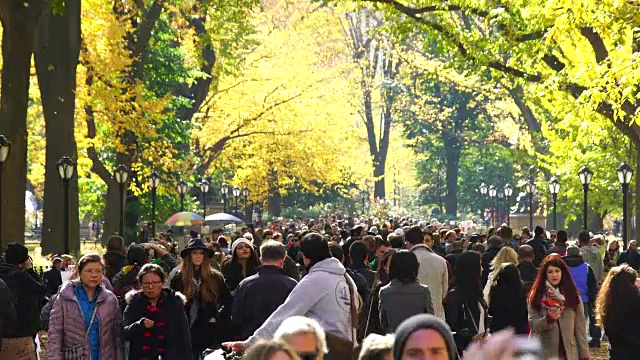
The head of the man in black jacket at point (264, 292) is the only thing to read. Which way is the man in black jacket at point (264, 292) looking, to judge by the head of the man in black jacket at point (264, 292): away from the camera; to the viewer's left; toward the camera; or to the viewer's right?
away from the camera

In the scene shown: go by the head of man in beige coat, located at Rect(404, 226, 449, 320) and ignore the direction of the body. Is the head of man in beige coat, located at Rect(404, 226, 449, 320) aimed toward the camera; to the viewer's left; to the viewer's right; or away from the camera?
away from the camera

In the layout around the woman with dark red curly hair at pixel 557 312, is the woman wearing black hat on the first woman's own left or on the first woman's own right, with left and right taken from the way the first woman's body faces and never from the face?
on the first woman's own right

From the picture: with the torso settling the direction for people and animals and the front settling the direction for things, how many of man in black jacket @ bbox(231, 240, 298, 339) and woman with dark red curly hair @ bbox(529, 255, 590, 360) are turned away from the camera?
1

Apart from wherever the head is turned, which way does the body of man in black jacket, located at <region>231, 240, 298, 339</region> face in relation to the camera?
away from the camera

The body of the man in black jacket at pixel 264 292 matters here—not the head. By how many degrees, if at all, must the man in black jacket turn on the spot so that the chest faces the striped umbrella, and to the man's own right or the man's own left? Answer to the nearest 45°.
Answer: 0° — they already face it

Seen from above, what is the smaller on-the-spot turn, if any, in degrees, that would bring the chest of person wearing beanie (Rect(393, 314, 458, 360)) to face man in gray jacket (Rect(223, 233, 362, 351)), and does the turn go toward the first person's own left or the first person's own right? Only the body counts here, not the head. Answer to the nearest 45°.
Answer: approximately 180°

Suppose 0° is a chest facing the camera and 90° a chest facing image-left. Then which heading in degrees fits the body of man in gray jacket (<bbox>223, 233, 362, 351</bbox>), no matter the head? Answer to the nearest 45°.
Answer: approximately 135°

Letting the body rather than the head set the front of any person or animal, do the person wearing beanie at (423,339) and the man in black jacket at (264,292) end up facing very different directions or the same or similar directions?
very different directions

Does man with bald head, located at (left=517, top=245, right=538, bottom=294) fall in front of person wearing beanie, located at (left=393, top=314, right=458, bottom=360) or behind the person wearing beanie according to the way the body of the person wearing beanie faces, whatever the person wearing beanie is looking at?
behind
